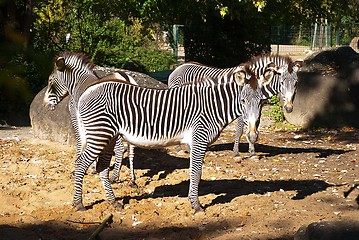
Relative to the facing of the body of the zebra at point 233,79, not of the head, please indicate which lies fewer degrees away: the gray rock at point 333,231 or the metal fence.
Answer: the gray rock

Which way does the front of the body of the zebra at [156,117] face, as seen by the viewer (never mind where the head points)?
to the viewer's right

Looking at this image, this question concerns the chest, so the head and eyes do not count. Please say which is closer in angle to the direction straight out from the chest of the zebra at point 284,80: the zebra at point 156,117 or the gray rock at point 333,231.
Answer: the gray rock

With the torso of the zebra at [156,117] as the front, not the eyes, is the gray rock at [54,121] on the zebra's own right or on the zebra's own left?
on the zebra's own left

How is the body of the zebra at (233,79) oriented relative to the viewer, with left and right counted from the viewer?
facing the viewer and to the right of the viewer
